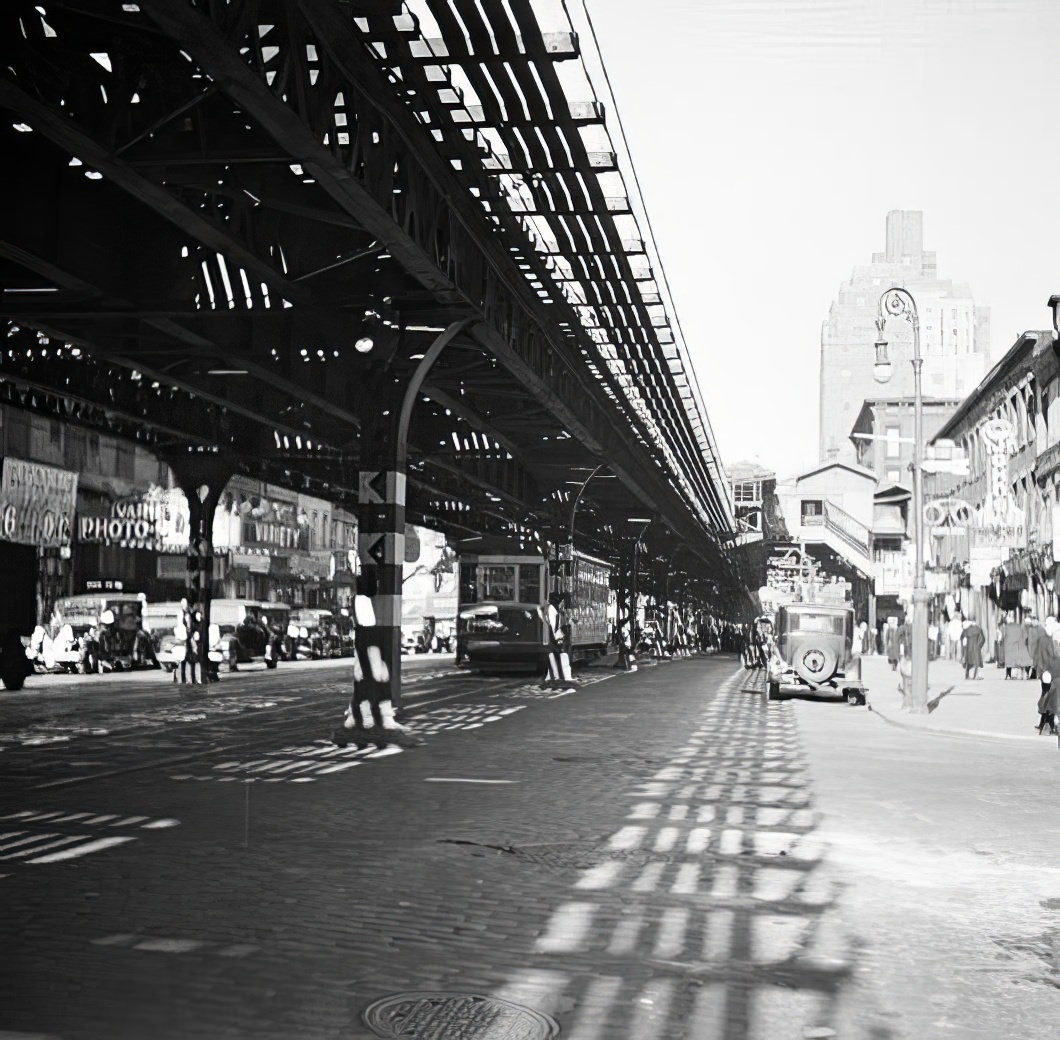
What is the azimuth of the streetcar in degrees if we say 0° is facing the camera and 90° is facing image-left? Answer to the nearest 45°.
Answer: approximately 45°

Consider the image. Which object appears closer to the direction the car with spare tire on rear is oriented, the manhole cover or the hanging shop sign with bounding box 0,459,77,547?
the hanging shop sign

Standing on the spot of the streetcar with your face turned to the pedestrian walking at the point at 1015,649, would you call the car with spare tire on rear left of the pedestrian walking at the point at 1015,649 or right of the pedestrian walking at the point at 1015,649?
right

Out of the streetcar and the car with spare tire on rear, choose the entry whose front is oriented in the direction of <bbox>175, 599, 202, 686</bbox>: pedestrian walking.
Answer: the streetcar

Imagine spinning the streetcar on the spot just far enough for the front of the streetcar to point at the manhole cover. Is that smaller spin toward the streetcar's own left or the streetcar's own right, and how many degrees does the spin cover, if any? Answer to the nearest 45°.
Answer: approximately 45° to the streetcar's own left

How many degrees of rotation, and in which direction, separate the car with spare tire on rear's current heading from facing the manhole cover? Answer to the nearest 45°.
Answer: approximately 180°

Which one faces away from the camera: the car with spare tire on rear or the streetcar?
the car with spare tire on rear

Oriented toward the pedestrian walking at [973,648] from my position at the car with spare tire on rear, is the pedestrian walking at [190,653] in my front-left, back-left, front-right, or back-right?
back-left

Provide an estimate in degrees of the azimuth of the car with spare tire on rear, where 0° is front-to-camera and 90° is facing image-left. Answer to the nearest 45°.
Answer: approximately 180°
